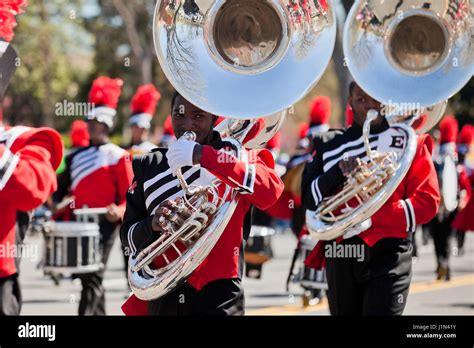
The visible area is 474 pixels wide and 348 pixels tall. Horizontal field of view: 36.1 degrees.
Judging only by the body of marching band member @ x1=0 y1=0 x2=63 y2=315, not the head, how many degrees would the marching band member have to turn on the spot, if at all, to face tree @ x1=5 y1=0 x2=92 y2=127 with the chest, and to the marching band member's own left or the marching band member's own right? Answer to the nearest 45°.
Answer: approximately 135° to the marching band member's own right

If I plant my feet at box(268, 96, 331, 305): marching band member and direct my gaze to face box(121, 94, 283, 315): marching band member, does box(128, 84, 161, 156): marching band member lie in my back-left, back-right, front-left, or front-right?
front-right

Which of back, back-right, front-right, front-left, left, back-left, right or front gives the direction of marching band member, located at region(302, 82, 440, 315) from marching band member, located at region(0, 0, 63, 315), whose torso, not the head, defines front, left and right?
back-left

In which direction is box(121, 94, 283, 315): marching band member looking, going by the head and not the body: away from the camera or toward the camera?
toward the camera

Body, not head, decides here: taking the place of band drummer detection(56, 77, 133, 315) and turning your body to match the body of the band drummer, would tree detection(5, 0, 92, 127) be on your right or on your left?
on your right

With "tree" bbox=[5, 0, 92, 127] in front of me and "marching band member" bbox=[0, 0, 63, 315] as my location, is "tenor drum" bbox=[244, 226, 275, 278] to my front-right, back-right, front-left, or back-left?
front-right

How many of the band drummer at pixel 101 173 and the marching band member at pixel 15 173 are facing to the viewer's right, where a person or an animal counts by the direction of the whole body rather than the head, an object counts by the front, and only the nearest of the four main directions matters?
0

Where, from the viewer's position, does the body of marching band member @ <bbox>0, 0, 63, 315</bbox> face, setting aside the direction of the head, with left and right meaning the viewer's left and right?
facing the viewer and to the left of the viewer

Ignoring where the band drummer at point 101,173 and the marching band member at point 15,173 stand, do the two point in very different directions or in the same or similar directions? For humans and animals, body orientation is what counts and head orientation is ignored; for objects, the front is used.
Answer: same or similar directions

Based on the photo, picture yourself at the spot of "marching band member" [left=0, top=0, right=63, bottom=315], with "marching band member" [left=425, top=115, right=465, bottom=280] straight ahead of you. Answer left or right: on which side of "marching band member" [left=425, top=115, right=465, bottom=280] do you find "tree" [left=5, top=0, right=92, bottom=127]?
left

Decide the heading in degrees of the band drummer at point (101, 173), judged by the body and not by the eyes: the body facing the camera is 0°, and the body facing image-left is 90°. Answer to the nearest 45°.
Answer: approximately 45°
